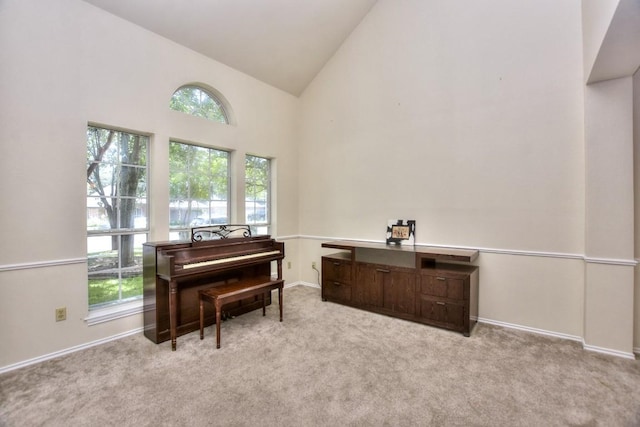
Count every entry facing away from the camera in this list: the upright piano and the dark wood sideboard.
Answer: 0

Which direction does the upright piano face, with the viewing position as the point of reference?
facing the viewer and to the right of the viewer

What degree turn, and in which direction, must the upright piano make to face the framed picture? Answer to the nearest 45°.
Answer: approximately 45° to its left

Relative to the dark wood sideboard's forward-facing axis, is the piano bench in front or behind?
in front

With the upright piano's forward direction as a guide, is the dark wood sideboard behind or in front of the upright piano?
in front
